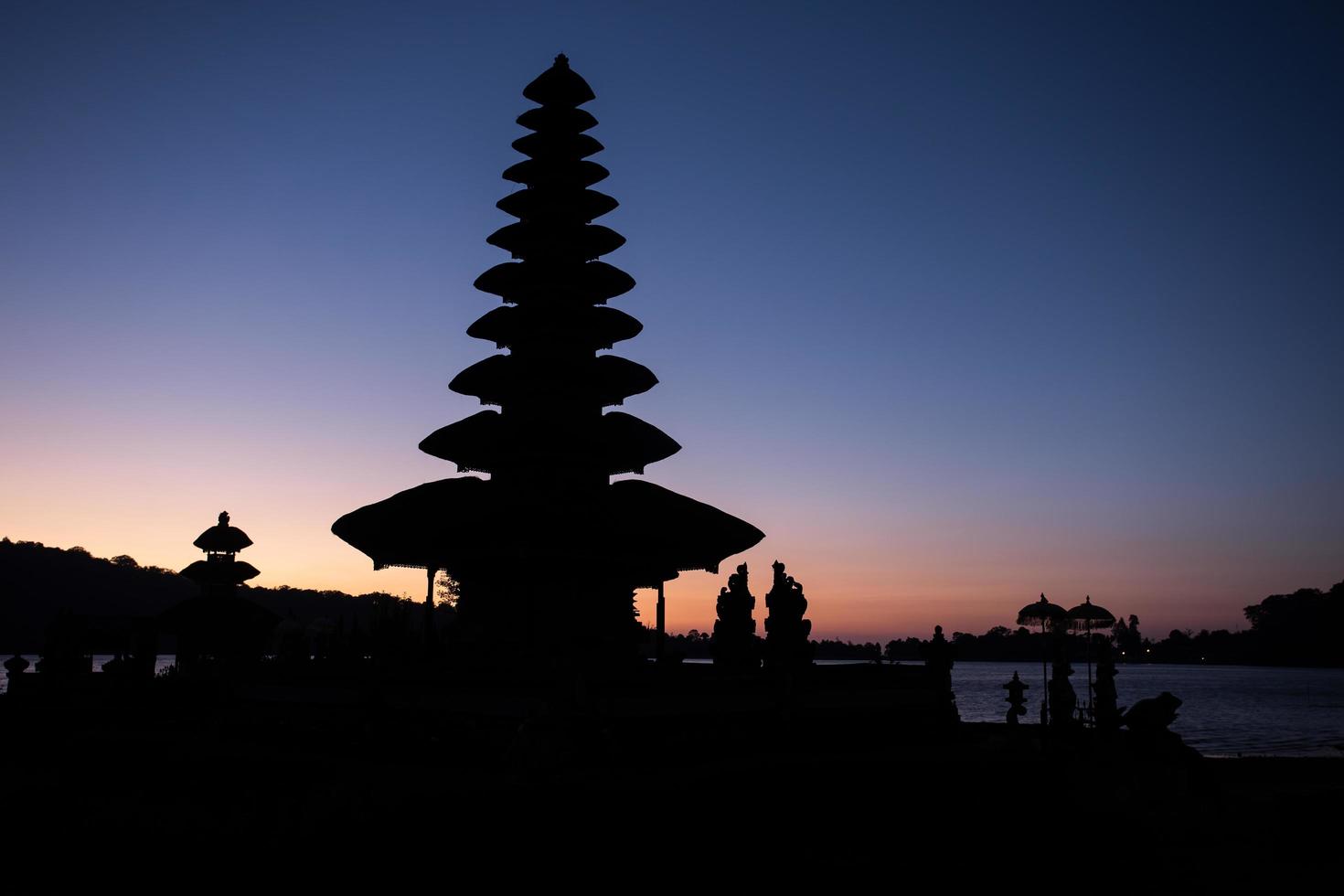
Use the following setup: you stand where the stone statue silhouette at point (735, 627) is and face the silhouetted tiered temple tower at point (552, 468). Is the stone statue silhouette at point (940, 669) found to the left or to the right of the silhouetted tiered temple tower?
left
